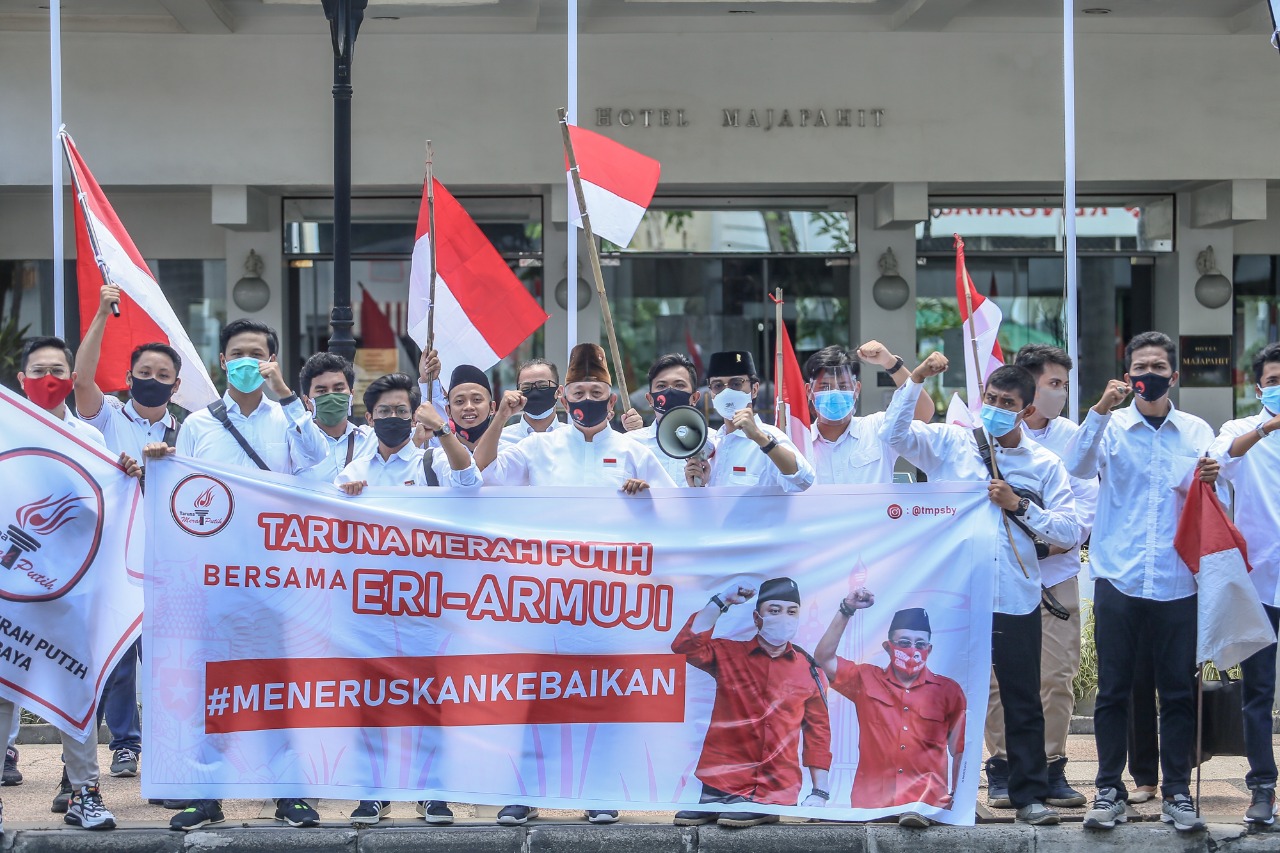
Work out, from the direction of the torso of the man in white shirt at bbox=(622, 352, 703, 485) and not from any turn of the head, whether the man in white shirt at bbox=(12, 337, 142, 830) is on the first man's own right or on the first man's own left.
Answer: on the first man's own right

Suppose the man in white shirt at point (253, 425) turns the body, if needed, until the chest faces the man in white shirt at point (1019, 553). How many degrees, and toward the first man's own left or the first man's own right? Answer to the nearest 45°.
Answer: approximately 45° to the first man's own left

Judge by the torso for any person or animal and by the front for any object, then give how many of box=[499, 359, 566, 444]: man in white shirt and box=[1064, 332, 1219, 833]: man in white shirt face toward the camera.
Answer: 2

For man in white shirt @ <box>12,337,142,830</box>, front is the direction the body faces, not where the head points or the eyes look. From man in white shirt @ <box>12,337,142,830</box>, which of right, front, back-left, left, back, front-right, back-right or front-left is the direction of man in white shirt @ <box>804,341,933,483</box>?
left

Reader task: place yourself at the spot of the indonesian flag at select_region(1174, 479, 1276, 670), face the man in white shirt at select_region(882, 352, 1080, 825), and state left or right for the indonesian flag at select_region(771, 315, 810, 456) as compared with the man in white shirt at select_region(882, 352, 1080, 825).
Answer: right

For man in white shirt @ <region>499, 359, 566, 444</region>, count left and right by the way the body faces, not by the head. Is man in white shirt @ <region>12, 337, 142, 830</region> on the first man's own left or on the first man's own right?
on the first man's own right

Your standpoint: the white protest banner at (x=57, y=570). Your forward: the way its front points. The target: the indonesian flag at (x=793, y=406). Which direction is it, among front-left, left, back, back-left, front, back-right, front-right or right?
left

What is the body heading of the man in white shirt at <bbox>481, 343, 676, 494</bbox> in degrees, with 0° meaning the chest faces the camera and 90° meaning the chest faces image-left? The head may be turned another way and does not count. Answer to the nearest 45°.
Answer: approximately 0°

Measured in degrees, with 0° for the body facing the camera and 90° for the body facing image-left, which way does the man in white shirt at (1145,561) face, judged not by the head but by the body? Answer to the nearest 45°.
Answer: approximately 0°

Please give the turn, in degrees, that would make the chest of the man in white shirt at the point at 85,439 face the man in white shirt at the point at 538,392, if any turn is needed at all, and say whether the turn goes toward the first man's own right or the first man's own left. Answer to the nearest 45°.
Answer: approximately 90° to the first man's own left

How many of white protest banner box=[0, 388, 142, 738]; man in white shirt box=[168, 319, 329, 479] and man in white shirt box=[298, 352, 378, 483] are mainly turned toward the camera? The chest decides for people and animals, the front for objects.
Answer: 3

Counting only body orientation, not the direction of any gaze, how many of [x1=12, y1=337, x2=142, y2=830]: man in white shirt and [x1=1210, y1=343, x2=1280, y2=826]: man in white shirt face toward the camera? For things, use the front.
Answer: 2

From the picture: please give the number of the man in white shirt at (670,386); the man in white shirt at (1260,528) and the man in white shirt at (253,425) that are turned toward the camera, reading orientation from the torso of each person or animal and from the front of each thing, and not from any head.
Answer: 3
